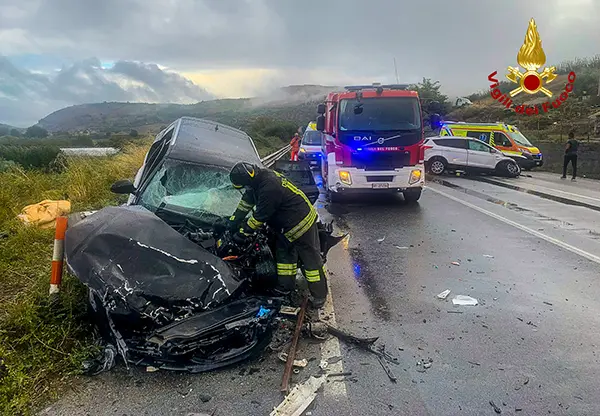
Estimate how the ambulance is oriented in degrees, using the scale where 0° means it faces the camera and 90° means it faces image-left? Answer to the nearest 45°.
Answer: approximately 315°

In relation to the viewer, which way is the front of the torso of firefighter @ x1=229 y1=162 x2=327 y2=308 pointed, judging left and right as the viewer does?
facing to the left of the viewer

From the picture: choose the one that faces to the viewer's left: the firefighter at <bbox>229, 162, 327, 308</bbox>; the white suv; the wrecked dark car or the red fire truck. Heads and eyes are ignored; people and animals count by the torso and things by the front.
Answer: the firefighter

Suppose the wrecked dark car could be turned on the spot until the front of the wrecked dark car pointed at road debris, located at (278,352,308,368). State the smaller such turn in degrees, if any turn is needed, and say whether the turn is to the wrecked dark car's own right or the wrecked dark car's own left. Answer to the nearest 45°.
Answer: approximately 90° to the wrecked dark car's own left

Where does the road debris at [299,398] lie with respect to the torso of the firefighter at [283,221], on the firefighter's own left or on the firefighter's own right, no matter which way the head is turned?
on the firefighter's own left

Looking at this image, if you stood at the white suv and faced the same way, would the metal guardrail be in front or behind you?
behind

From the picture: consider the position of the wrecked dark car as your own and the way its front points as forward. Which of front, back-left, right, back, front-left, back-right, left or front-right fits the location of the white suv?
back-left

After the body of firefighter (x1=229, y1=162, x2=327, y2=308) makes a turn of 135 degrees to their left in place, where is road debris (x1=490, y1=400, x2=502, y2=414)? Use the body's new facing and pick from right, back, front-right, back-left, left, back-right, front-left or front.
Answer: front

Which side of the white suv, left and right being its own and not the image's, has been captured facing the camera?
right

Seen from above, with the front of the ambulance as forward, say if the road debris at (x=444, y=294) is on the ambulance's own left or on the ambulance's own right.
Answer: on the ambulance's own right

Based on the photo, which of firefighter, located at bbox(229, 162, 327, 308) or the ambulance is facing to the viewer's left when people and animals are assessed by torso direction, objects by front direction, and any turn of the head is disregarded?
the firefighter
